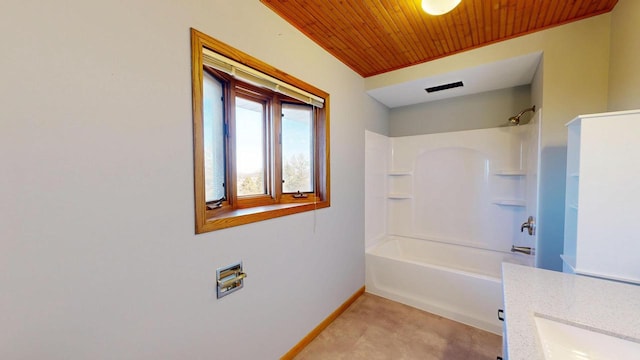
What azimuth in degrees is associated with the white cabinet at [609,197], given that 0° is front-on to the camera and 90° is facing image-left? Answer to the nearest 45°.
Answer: approximately 90°

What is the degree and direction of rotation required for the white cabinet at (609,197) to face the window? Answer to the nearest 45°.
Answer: approximately 45° to its left
